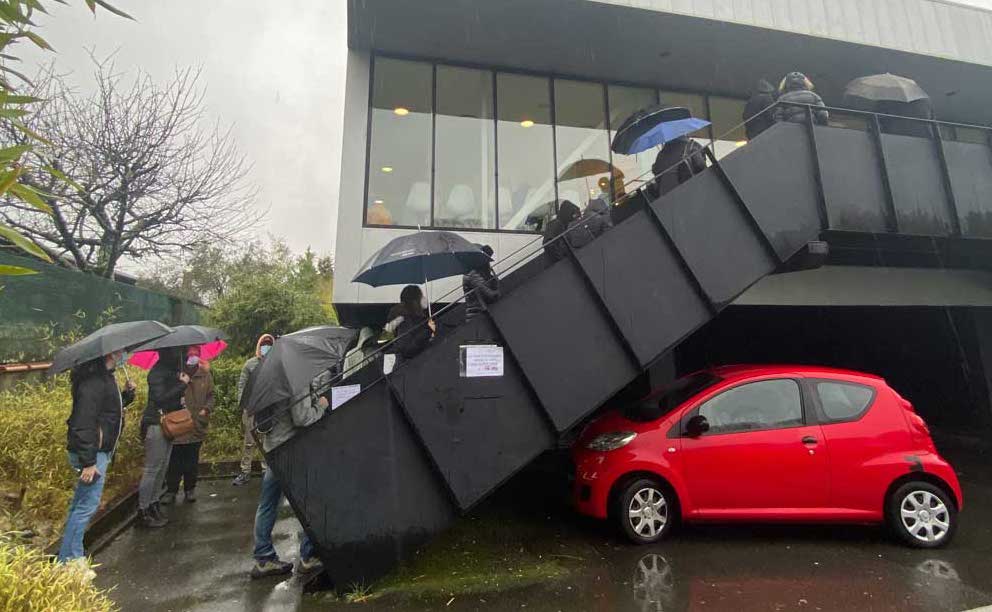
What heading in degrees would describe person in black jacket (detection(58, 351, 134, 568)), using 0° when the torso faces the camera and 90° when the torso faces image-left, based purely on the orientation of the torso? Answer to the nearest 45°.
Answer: approximately 270°

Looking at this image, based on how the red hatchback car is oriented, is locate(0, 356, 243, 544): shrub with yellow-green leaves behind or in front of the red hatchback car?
in front

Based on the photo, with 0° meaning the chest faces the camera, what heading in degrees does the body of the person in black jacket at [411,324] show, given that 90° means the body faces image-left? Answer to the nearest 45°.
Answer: approximately 225°

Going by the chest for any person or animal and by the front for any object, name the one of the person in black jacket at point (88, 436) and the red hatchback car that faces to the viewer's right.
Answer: the person in black jacket

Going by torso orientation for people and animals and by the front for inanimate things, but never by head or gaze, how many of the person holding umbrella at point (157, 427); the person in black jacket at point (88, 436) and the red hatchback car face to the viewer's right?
2

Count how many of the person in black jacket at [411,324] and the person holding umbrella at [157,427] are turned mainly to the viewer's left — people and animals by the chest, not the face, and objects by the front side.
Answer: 0

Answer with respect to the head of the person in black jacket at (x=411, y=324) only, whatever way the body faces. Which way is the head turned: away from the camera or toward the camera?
away from the camera

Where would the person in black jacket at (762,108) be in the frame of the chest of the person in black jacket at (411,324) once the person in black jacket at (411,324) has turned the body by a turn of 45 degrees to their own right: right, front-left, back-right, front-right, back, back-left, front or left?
front

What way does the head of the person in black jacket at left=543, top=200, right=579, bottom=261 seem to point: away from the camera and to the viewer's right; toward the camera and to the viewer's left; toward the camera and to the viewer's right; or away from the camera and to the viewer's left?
away from the camera and to the viewer's right

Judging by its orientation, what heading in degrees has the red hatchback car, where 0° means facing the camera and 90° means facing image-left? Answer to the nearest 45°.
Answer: approximately 90°

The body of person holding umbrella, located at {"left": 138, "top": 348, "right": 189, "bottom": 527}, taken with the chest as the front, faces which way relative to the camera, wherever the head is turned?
to the viewer's right
